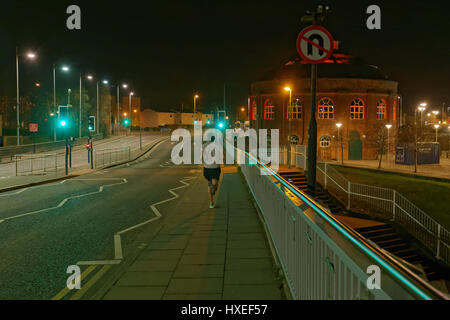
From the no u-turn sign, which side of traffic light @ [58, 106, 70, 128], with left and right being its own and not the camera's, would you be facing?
front

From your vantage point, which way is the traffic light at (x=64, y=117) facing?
toward the camera

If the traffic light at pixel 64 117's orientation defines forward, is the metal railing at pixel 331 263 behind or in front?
in front

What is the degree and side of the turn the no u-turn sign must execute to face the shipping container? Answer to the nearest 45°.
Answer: approximately 180°

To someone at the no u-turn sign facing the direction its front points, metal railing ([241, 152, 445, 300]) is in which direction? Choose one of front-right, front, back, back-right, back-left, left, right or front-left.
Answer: front

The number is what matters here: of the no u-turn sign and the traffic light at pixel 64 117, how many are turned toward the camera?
2

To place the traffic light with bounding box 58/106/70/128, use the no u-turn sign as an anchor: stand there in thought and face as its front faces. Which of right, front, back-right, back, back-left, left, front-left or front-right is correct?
back-right

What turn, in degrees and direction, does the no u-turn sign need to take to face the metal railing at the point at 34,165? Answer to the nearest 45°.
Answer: approximately 135° to its right

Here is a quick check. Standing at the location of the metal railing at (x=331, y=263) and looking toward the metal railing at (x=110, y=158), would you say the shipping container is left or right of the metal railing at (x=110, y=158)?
right

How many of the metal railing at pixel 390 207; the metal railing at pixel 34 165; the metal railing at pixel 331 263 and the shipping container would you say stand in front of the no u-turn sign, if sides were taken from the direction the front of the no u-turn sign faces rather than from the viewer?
1

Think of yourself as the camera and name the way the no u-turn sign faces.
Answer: facing the viewer
